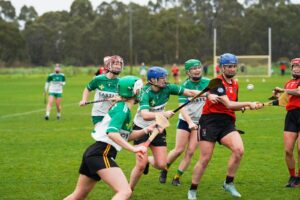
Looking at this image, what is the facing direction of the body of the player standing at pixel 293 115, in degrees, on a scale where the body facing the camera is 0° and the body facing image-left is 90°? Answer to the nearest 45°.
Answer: approximately 45°

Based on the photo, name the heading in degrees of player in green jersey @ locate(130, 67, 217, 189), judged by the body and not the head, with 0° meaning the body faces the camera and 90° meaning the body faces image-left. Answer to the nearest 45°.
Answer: approximately 315°

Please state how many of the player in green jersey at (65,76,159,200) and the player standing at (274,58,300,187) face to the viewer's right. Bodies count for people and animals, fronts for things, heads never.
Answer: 1

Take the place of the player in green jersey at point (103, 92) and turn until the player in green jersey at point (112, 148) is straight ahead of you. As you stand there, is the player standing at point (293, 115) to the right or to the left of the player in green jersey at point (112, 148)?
left

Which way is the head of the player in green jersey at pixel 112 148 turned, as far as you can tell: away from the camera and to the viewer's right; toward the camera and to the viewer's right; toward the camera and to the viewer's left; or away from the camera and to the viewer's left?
away from the camera and to the viewer's right

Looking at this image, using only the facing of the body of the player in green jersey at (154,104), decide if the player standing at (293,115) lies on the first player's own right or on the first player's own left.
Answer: on the first player's own left

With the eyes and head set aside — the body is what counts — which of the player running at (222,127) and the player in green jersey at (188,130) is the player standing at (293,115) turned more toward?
the player running

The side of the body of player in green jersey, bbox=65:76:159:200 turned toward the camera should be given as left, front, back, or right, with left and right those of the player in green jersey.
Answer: right

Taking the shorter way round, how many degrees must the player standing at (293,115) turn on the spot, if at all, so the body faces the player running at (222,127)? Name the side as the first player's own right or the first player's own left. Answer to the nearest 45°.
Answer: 0° — they already face them
